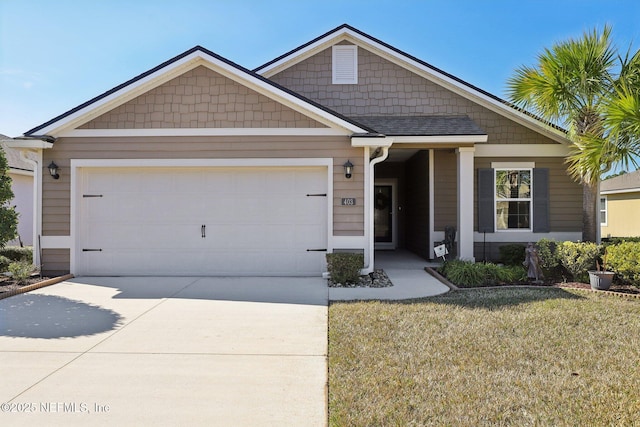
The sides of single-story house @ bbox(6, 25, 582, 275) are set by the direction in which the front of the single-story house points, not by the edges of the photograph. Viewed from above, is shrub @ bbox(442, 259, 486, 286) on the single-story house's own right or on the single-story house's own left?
on the single-story house's own left

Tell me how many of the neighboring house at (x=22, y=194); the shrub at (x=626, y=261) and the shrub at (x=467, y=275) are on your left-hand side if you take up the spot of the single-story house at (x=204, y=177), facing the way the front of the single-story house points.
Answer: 2

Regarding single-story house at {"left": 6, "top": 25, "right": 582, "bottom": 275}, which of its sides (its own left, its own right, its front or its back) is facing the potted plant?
left

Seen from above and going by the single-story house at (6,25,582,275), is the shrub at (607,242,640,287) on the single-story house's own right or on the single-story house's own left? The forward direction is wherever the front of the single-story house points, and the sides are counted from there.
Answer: on the single-story house's own left

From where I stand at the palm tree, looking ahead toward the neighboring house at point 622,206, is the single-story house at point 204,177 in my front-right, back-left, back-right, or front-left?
back-left

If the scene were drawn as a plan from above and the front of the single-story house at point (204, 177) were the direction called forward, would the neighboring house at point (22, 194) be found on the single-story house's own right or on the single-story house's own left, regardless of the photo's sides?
on the single-story house's own right

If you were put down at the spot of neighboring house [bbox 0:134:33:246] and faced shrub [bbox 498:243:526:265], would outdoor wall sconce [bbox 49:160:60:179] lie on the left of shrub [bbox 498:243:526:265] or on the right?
right

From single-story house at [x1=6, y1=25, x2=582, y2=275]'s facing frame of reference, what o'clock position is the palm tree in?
The palm tree is roughly at 9 o'clock from the single-story house.

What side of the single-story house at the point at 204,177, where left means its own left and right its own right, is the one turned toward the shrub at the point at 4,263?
right

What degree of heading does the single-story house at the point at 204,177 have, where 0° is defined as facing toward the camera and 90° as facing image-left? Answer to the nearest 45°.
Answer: approximately 0°

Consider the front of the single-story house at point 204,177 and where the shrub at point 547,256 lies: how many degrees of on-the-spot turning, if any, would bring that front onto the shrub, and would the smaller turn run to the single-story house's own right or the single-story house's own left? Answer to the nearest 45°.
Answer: approximately 90° to the single-story house's own left
